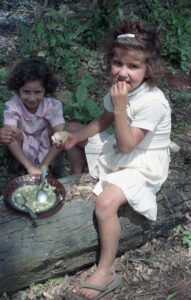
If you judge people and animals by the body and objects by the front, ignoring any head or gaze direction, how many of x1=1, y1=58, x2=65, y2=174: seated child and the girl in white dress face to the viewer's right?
0

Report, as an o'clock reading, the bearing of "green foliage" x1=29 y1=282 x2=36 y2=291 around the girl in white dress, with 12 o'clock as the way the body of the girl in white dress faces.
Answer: The green foliage is roughly at 12 o'clock from the girl in white dress.

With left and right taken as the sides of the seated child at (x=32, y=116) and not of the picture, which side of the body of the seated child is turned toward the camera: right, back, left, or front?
front

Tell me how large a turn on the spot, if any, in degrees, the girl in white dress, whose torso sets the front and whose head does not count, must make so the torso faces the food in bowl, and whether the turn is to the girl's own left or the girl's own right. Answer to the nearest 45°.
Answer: approximately 45° to the girl's own right

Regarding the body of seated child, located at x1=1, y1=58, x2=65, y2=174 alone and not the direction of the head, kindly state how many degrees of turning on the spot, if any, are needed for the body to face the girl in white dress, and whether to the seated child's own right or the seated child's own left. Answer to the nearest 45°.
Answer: approximately 45° to the seated child's own left

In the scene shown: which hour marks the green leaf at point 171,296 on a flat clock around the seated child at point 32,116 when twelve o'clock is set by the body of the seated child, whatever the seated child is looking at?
The green leaf is roughly at 11 o'clock from the seated child.

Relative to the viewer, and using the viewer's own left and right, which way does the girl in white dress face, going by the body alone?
facing the viewer and to the left of the viewer
